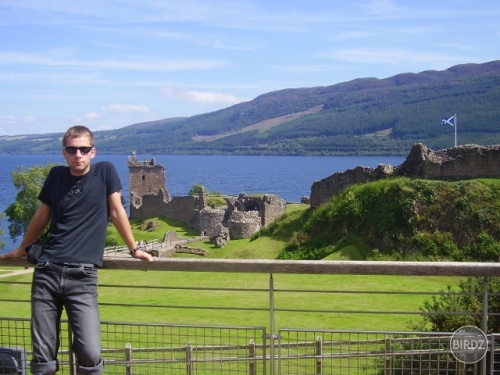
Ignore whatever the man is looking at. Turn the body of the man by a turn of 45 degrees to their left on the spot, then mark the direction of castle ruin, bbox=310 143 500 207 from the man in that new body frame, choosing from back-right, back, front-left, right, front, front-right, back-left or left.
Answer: left

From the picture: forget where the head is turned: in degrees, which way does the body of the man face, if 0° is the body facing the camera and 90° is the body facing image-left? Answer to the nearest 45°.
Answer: approximately 0°
